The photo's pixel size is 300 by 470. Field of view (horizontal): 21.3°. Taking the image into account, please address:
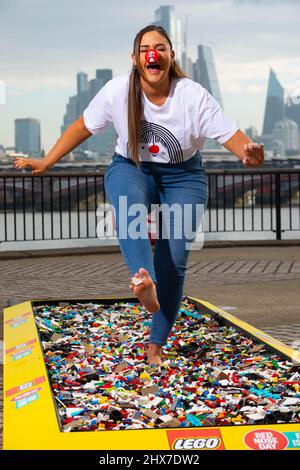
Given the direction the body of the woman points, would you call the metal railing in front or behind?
behind

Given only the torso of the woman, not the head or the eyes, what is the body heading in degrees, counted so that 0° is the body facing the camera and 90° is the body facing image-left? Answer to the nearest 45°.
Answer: approximately 0°
